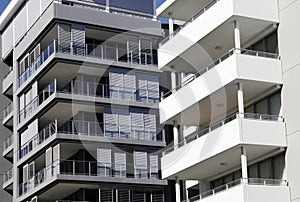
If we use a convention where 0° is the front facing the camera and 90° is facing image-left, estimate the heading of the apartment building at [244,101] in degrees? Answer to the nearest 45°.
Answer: approximately 45°
